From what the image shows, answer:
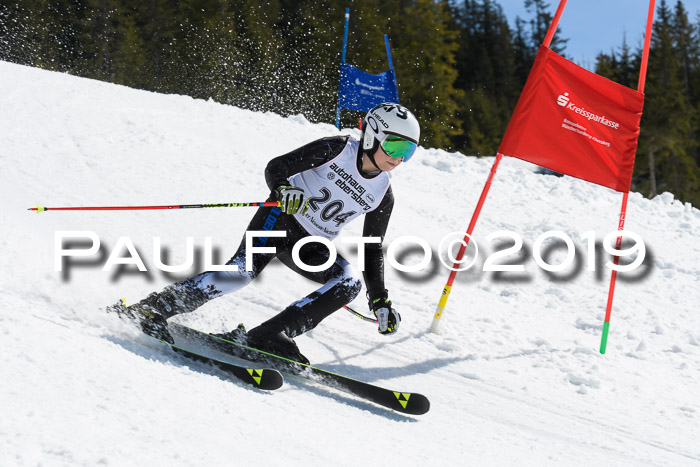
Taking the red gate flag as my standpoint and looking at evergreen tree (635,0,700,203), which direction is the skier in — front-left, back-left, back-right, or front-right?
back-left

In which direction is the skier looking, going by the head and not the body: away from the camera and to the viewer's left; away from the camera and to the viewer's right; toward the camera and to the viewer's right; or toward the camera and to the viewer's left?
toward the camera and to the viewer's right

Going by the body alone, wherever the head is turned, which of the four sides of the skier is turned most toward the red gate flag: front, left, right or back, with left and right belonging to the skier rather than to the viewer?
left

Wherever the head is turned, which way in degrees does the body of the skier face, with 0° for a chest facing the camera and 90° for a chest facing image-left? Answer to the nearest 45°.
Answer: approximately 315°
